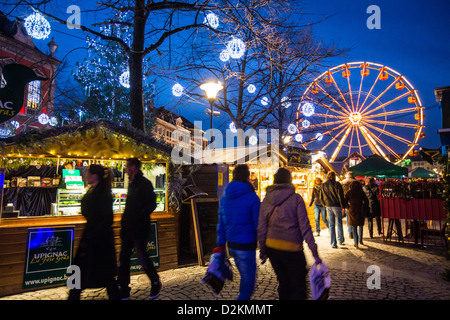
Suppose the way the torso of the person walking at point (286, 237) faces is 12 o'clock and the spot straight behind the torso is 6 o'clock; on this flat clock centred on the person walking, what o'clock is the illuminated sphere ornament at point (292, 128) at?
The illuminated sphere ornament is roughly at 12 o'clock from the person walking.

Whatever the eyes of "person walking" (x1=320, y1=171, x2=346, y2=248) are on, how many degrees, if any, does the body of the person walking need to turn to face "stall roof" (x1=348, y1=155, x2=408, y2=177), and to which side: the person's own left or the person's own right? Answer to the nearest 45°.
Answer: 0° — they already face it

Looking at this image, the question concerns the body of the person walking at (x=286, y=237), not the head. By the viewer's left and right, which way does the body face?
facing away from the viewer

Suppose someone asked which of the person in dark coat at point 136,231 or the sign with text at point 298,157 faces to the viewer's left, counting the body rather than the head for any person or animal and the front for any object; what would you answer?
the person in dark coat

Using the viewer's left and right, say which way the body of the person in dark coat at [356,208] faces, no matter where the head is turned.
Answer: facing away from the viewer

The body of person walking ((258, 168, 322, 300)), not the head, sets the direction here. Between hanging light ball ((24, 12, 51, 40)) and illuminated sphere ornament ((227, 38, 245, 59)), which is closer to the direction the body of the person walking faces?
the illuminated sphere ornament

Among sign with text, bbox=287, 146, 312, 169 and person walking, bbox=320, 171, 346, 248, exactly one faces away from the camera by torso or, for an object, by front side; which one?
the person walking

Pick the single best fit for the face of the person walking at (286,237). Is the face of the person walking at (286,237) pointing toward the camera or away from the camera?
away from the camera

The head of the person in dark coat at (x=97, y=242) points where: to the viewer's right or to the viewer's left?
to the viewer's left

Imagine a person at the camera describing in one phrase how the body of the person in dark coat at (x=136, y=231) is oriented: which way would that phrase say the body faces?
to the viewer's left

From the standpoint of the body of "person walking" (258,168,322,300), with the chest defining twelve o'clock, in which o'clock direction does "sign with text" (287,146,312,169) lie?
The sign with text is roughly at 12 o'clock from the person walking.
